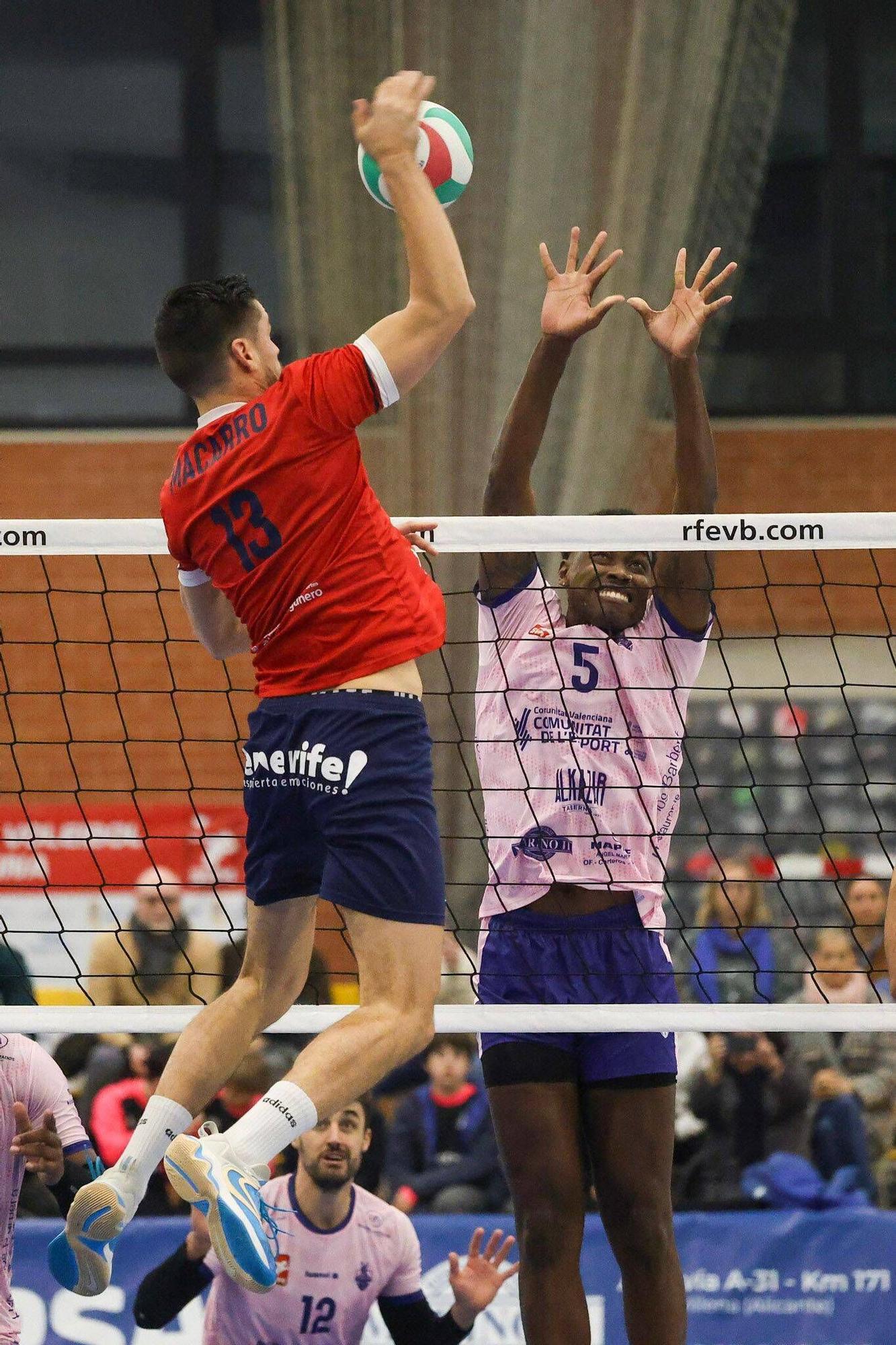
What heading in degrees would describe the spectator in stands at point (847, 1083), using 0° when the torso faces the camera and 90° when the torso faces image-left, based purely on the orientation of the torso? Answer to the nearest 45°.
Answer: approximately 0°

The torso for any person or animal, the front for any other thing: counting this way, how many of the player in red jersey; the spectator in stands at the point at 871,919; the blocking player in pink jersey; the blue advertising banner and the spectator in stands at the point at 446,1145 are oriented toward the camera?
4

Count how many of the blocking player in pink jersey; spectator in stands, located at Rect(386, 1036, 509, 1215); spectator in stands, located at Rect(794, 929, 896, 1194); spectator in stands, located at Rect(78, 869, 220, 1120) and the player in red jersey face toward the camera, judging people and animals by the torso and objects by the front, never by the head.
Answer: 4

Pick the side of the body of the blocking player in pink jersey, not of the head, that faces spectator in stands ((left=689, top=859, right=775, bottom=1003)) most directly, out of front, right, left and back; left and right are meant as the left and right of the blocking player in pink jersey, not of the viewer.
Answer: back

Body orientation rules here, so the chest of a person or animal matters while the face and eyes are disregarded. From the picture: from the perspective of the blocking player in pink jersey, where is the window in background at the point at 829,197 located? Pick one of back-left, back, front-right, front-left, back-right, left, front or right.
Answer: back

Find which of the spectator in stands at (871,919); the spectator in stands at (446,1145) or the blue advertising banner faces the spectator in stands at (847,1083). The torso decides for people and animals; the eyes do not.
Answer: the spectator in stands at (871,919)

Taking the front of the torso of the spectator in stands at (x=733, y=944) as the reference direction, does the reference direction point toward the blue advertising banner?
yes

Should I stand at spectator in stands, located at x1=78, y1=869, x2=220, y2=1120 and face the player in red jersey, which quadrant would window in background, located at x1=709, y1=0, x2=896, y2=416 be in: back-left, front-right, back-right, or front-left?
back-left
